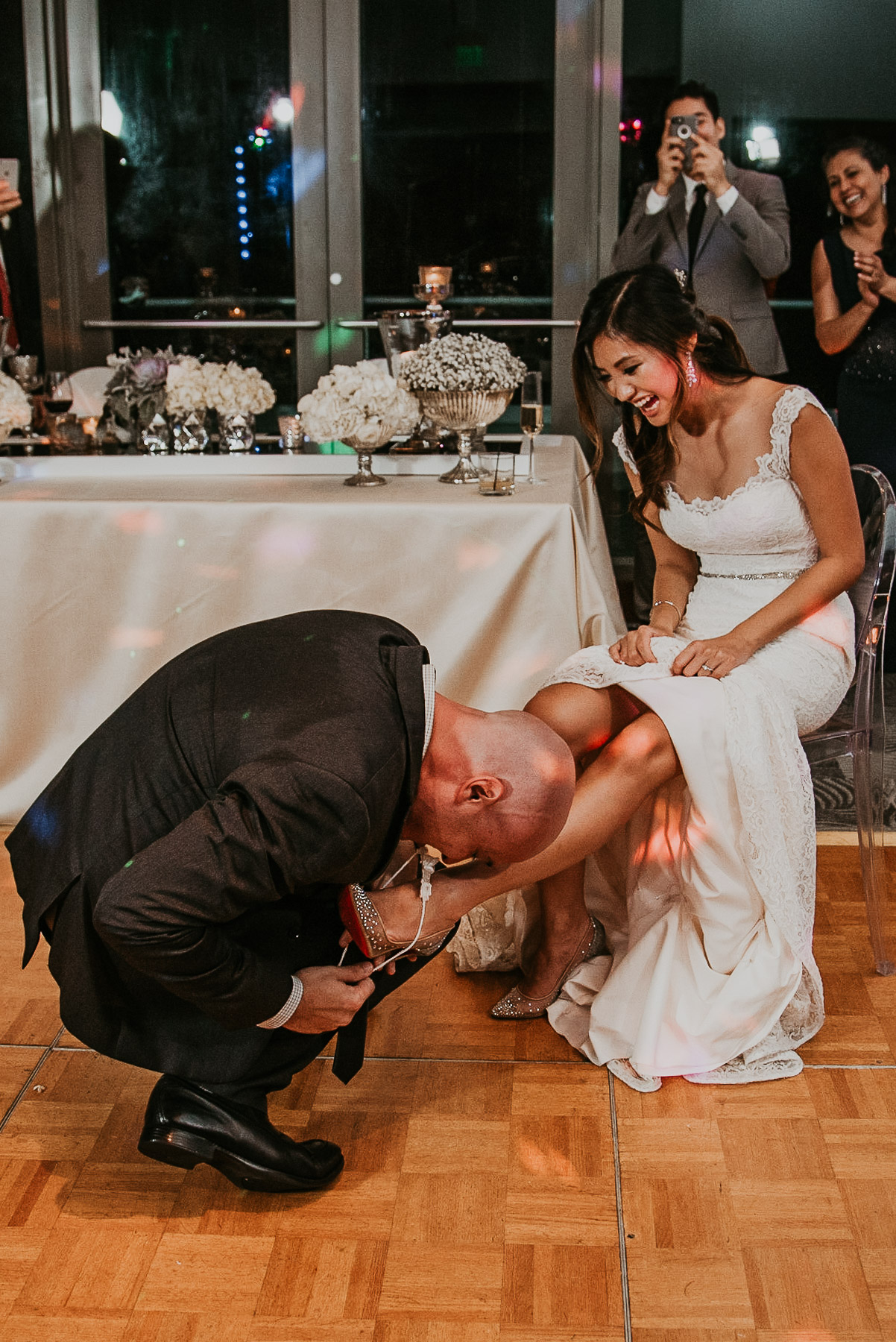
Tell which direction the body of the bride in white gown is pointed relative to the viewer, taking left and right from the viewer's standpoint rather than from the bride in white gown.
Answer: facing the viewer and to the left of the viewer

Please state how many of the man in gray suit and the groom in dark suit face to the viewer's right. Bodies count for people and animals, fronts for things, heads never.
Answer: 1

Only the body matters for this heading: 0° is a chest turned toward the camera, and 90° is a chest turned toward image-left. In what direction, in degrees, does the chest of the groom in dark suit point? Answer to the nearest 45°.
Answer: approximately 270°

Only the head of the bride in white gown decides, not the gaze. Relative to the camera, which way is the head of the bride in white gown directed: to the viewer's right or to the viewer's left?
to the viewer's left

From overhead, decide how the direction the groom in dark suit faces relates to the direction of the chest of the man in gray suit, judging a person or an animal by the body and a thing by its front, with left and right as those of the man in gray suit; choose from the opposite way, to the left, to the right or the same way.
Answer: to the left

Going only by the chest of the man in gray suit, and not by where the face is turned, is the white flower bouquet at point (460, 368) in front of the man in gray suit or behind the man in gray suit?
in front

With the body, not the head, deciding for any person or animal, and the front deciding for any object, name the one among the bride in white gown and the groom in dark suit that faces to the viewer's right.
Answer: the groom in dark suit

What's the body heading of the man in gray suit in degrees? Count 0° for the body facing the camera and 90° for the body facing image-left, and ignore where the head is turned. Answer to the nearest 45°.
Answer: approximately 0°

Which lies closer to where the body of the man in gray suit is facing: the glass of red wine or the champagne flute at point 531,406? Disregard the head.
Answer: the champagne flute

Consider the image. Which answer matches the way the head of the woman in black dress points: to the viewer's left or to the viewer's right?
to the viewer's left

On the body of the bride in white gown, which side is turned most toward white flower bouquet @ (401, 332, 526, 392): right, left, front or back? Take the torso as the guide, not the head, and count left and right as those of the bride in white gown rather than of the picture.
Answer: right
